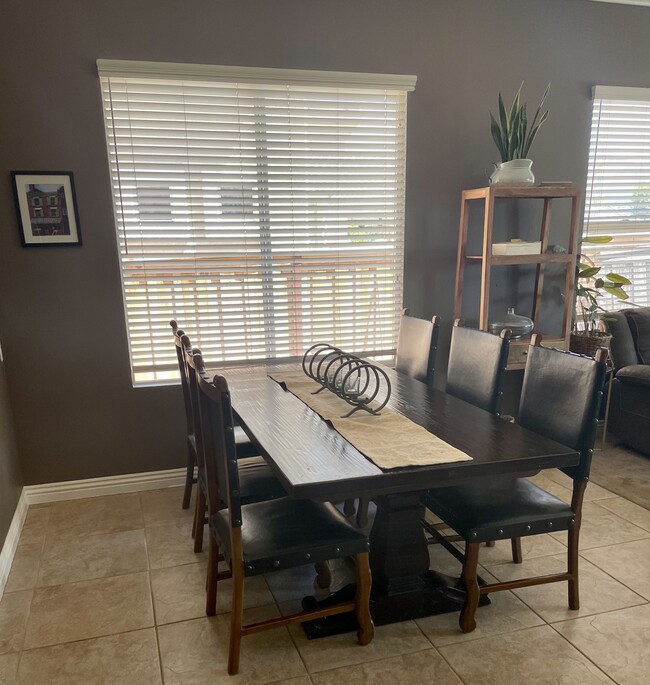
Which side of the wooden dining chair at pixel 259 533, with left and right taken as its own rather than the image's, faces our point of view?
right

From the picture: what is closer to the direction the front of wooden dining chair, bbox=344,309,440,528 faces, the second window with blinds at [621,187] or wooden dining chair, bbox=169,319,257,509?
the wooden dining chair

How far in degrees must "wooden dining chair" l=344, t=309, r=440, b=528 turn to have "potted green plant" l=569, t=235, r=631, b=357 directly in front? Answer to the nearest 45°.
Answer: approximately 180°

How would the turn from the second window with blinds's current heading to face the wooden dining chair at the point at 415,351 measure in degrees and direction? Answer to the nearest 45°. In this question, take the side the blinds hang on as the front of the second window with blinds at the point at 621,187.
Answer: approximately 45° to its right

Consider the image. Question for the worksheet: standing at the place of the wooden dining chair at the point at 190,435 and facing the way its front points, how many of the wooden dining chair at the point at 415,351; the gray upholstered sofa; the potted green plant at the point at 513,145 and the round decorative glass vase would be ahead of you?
4

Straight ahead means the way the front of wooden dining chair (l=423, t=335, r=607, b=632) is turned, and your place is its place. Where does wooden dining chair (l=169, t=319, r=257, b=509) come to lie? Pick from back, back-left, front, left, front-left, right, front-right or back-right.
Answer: front-right

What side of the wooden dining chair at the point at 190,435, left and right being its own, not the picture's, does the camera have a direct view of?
right

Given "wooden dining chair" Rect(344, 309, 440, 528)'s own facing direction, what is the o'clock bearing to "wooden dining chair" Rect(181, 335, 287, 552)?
"wooden dining chair" Rect(181, 335, 287, 552) is roughly at 12 o'clock from "wooden dining chair" Rect(344, 309, 440, 528).

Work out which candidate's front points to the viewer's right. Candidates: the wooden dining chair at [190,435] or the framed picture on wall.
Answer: the wooden dining chair

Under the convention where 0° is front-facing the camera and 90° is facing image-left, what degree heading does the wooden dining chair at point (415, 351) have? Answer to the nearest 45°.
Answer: approximately 45°

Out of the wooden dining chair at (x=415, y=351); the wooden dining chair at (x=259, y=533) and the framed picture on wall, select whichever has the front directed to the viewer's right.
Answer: the wooden dining chair at (x=259, y=533)

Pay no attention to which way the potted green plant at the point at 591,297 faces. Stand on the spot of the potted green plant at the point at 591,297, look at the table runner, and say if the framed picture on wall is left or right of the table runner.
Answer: right

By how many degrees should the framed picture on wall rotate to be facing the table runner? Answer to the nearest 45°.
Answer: approximately 45° to its left

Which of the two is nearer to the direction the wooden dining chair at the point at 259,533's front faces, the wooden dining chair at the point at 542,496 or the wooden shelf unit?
the wooden dining chair

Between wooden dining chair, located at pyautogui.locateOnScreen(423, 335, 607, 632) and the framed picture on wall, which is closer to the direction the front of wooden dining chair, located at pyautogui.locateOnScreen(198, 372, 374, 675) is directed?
the wooden dining chair
